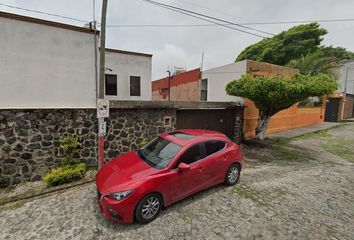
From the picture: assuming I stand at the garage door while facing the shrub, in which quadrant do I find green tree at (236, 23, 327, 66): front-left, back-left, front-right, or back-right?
back-right

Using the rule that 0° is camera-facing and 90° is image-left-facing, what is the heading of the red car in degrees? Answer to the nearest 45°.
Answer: approximately 45°

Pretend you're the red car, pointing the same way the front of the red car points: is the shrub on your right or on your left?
on your right

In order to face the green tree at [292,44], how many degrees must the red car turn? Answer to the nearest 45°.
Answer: approximately 180°

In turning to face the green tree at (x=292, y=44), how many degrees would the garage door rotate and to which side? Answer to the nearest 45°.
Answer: approximately 135° to its left

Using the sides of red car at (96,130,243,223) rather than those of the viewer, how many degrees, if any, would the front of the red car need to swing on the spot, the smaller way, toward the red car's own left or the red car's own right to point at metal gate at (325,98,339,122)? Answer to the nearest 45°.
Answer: approximately 180°

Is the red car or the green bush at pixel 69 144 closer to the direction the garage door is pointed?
the red car

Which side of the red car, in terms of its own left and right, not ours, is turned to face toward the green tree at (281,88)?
back

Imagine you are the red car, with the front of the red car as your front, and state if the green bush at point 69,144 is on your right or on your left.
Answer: on your right

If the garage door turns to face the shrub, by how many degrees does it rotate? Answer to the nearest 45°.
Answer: approximately 45° to its right

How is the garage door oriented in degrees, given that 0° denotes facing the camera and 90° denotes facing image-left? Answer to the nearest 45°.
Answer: approximately 0°
